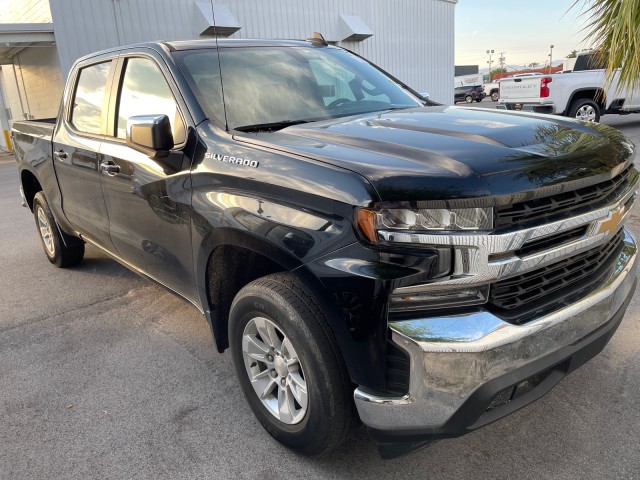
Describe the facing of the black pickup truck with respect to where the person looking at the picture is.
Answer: facing the viewer and to the right of the viewer

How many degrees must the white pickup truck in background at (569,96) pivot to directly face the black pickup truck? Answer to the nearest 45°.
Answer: approximately 135° to its right

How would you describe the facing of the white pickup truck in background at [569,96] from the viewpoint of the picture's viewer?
facing away from the viewer and to the right of the viewer

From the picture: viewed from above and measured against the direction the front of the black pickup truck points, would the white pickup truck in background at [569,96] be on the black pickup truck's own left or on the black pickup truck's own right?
on the black pickup truck's own left

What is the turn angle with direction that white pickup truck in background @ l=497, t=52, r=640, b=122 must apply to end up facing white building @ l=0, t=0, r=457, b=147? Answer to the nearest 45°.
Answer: approximately 135° to its left

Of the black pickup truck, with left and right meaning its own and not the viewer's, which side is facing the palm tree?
left

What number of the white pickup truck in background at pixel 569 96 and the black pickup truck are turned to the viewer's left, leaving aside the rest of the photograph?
0

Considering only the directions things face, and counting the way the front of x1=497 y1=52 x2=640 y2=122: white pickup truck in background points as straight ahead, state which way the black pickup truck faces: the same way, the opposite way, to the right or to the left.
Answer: to the right
